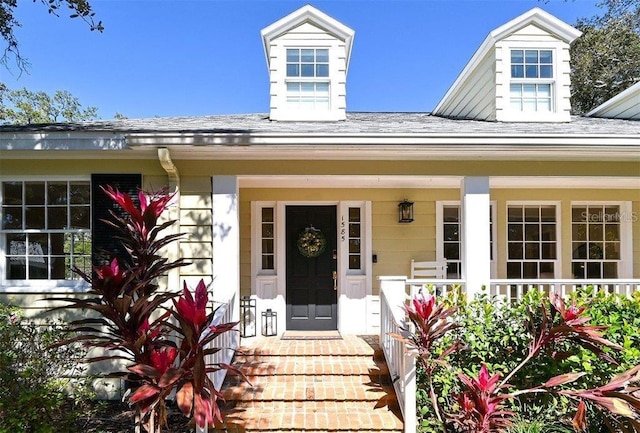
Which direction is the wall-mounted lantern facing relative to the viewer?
toward the camera

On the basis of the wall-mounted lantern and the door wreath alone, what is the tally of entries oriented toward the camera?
2

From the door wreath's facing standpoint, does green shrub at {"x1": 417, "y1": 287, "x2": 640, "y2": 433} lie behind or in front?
in front

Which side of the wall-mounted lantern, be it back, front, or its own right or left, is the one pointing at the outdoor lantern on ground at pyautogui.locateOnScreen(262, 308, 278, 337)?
right

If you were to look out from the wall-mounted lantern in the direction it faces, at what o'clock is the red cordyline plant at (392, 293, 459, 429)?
The red cordyline plant is roughly at 12 o'clock from the wall-mounted lantern.

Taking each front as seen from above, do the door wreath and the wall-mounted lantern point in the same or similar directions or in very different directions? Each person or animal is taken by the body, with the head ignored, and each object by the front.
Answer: same or similar directions

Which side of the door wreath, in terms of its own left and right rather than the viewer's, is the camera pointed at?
front

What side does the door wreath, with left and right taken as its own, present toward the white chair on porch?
left
